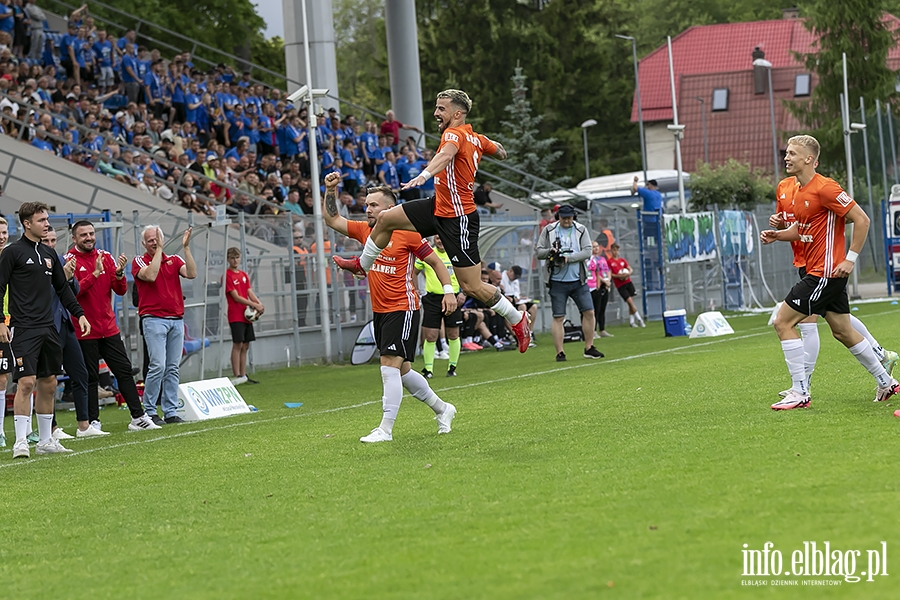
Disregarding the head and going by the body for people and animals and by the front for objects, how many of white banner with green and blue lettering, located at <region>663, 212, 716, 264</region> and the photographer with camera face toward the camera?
2

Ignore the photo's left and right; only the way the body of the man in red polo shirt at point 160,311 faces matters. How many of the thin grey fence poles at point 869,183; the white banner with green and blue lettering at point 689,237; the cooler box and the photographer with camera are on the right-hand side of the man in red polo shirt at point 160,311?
0

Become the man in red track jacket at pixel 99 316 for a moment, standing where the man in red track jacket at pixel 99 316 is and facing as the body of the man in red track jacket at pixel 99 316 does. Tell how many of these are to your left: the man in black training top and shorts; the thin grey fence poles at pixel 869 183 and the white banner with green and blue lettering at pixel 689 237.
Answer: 2

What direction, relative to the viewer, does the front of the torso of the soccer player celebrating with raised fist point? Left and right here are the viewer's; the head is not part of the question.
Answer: facing the viewer and to the left of the viewer

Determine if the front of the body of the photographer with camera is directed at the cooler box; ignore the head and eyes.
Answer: no

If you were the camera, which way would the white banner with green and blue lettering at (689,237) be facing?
facing the viewer

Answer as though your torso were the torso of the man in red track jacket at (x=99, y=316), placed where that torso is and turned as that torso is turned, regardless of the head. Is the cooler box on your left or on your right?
on your left

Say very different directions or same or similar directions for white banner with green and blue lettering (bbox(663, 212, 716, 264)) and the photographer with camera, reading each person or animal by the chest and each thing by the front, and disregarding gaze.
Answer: same or similar directions

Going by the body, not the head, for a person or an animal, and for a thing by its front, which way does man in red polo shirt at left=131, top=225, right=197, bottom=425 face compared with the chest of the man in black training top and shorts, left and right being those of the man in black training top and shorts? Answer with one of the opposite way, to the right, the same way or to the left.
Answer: the same way

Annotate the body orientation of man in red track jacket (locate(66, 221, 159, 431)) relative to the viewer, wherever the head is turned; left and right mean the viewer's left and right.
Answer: facing the viewer and to the right of the viewer

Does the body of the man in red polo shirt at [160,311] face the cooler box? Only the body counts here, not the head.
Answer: no

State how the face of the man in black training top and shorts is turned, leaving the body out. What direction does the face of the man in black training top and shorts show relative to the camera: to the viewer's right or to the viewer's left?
to the viewer's right

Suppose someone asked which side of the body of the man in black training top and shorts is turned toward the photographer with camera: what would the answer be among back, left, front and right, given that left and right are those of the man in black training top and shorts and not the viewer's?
left

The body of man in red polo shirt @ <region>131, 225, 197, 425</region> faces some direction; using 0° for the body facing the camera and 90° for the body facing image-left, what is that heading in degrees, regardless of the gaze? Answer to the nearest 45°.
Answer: approximately 315°

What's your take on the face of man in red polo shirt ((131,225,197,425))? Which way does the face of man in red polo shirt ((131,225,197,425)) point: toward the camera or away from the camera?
toward the camera

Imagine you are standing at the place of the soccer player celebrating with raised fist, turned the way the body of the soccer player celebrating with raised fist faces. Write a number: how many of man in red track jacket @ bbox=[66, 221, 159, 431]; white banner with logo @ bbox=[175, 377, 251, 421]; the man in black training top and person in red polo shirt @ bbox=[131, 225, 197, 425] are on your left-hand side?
0
